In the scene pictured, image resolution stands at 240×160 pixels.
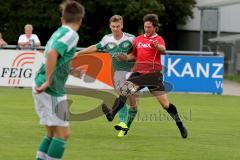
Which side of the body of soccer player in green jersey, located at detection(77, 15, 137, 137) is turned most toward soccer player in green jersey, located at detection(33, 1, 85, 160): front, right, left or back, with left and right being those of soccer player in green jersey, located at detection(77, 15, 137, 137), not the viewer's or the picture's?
front

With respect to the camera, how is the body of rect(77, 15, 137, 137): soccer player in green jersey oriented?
toward the camera

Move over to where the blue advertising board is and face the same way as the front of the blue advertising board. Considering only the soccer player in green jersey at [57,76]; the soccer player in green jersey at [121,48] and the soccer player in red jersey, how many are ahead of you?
3

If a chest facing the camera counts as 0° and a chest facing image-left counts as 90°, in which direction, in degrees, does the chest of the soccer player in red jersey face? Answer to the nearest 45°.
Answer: approximately 45°

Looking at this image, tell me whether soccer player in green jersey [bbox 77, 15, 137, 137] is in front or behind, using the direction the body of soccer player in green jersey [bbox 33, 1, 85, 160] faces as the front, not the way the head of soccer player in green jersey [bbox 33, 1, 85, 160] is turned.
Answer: in front

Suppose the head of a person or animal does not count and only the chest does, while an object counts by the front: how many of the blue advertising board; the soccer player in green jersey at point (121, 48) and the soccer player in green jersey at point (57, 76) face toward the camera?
2

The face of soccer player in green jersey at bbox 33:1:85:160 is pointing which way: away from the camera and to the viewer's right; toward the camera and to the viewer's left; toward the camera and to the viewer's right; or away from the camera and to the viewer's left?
away from the camera and to the viewer's right

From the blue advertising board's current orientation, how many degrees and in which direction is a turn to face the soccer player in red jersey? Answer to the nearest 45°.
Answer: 0° — it already faces them

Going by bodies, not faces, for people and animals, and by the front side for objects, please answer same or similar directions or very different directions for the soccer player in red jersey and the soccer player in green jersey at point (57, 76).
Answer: very different directions

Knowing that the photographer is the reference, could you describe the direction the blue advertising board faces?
facing the viewer

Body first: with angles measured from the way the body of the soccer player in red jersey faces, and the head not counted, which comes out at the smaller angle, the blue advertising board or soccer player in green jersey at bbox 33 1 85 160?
the soccer player in green jersey

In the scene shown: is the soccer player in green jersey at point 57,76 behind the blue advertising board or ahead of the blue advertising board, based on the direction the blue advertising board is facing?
ahead

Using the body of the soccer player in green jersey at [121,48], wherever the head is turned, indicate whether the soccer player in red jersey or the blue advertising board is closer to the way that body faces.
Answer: the soccer player in red jersey

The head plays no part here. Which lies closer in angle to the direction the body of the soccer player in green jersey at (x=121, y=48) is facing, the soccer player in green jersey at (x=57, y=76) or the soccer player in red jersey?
the soccer player in green jersey
